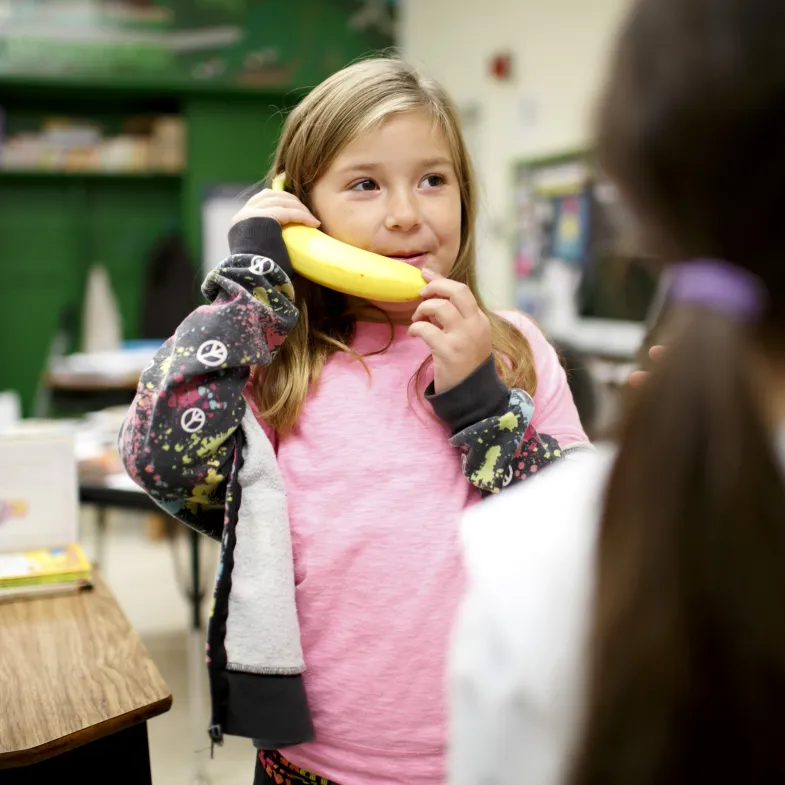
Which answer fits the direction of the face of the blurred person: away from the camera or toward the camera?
away from the camera

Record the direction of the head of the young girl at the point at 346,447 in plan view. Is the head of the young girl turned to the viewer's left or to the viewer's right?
to the viewer's right

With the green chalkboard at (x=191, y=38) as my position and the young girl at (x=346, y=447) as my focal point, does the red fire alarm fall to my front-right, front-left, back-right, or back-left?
front-left

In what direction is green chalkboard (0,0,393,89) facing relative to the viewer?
toward the camera

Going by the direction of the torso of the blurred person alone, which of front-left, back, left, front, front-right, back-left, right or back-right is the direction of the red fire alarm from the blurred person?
front

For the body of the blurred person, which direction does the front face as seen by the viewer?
away from the camera

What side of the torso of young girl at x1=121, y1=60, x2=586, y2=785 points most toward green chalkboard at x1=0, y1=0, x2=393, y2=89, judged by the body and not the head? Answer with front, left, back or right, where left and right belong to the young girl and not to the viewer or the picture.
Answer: back

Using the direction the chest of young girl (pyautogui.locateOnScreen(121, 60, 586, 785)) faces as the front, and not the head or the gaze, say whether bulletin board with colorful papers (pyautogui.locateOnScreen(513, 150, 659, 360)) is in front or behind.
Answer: behind

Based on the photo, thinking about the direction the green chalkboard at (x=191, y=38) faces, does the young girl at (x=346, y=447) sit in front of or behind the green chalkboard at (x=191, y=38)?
in front

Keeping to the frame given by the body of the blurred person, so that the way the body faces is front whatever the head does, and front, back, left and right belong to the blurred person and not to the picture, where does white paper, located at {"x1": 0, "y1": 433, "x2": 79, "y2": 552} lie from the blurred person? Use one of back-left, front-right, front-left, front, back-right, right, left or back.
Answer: front-left

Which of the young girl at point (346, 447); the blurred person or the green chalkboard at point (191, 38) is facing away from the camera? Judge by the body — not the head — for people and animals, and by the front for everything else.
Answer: the blurred person

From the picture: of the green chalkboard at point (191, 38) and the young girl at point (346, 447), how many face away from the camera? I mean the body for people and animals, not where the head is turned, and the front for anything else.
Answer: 0

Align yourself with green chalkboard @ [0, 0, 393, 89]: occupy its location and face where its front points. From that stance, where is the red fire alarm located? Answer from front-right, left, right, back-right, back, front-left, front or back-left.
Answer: front-left

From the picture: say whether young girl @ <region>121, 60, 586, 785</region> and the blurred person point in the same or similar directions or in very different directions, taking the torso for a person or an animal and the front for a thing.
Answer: very different directions

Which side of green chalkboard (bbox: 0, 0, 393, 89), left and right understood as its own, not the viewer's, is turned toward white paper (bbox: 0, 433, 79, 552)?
front
